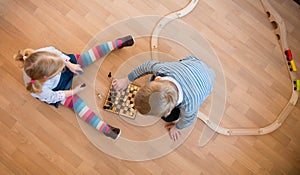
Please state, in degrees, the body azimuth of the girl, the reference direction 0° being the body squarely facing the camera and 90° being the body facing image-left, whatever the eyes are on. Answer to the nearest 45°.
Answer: approximately 270°
